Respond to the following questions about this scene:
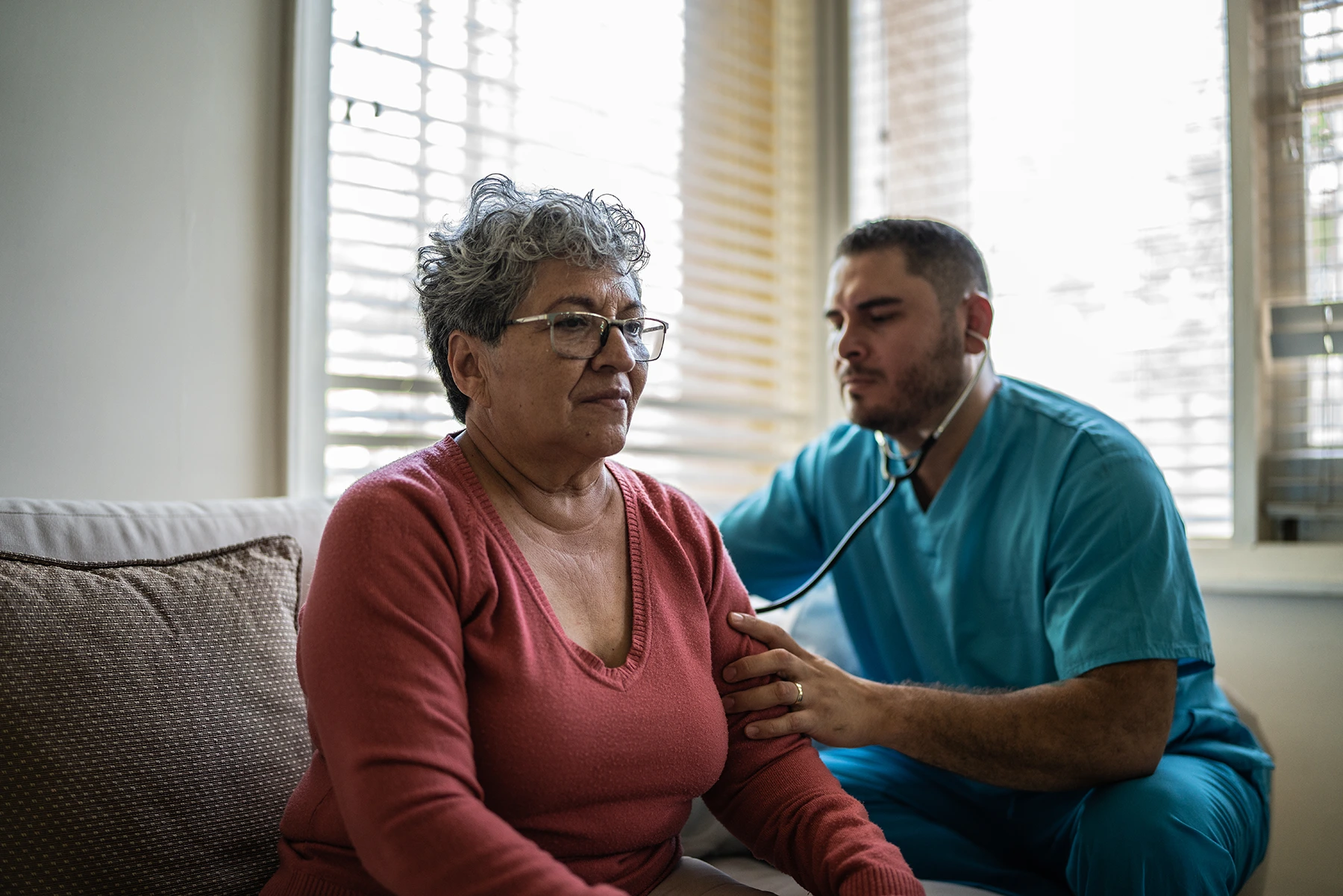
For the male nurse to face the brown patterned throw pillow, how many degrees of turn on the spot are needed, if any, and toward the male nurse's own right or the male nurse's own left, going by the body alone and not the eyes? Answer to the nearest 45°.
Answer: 0° — they already face it

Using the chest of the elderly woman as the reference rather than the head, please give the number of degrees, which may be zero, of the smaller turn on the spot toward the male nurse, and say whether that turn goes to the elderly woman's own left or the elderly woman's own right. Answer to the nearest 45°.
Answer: approximately 90° to the elderly woman's own left

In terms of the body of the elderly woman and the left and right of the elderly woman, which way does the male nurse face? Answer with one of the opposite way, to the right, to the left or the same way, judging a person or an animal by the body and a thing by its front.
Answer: to the right

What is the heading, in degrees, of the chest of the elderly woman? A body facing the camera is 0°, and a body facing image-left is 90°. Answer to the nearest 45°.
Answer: approximately 315°
